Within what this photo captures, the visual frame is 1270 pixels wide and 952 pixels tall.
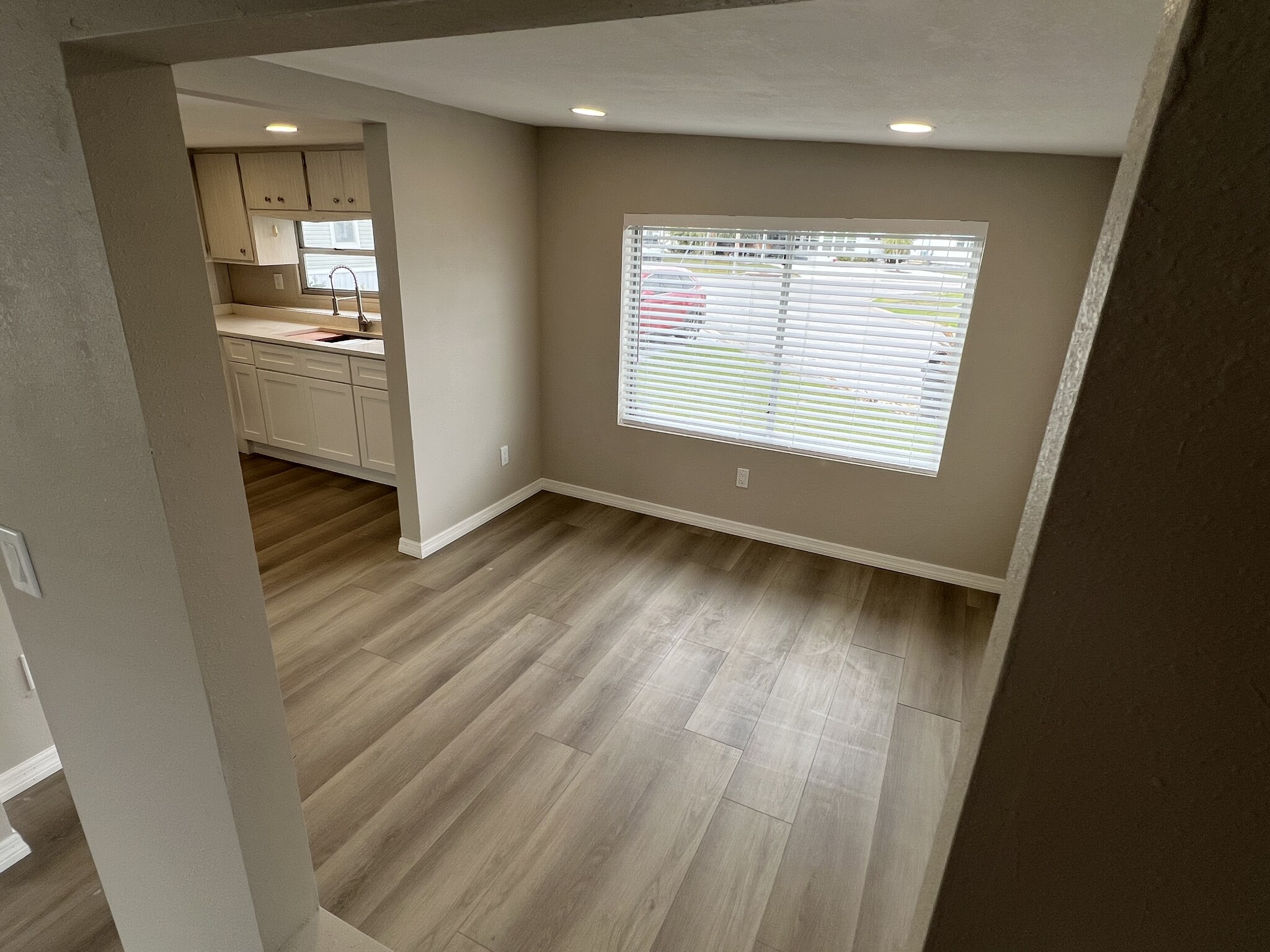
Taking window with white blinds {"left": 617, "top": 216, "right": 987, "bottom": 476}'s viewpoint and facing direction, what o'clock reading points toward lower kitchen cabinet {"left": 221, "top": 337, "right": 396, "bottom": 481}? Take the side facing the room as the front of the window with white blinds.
The lower kitchen cabinet is roughly at 3 o'clock from the window with white blinds.

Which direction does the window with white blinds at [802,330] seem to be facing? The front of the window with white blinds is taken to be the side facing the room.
toward the camera

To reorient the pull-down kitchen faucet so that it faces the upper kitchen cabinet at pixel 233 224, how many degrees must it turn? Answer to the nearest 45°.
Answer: approximately 45° to its right

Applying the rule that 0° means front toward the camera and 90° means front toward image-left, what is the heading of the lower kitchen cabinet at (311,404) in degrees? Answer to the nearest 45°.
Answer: approximately 45°

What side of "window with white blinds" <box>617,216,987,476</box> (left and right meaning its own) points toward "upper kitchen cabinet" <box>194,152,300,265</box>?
right

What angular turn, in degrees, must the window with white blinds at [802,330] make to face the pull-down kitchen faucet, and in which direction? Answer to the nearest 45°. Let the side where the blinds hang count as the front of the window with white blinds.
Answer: approximately 90° to its right
